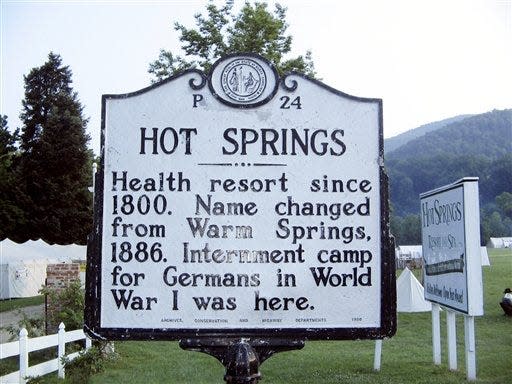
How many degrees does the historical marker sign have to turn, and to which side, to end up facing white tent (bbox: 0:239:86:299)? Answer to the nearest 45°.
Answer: approximately 180°

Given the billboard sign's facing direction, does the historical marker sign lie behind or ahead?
ahead

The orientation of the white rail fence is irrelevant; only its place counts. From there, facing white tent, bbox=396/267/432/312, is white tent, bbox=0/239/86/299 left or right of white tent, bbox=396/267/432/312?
left

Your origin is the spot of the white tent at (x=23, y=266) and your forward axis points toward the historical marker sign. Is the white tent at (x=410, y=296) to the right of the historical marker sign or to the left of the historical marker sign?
left

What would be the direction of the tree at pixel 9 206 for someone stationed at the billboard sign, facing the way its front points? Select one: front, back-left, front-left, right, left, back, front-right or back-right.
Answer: right

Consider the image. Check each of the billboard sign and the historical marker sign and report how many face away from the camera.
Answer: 0

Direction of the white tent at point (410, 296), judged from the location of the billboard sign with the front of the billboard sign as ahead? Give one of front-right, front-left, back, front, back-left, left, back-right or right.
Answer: back-right

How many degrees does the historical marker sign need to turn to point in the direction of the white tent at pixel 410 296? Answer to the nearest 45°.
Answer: approximately 180°

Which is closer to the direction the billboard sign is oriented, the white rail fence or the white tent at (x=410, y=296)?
the white rail fence

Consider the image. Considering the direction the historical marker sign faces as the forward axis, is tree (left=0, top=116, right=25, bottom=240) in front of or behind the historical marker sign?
behind

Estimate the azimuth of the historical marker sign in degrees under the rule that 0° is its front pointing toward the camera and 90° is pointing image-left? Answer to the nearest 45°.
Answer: approximately 0°
